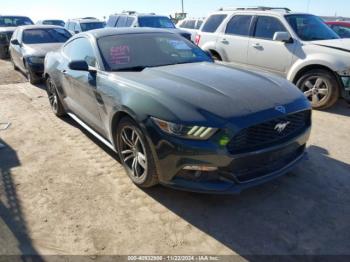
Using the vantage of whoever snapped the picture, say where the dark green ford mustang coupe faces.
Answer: facing the viewer and to the right of the viewer

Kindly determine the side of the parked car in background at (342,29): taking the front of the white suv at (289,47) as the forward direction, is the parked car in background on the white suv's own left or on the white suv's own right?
on the white suv's own left

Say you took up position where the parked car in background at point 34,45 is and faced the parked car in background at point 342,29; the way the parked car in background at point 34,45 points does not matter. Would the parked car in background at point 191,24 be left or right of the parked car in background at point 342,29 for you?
left

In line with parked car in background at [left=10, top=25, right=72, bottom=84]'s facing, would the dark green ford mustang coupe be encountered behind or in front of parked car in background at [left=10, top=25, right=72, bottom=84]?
in front

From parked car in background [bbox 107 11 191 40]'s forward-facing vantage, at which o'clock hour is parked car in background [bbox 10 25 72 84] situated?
parked car in background [bbox 10 25 72 84] is roughly at 3 o'clock from parked car in background [bbox 107 11 191 40].

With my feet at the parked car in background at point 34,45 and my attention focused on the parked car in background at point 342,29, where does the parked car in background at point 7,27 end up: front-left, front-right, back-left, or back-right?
back-left

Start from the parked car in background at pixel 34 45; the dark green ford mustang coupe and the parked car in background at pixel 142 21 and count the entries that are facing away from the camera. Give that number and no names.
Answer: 0

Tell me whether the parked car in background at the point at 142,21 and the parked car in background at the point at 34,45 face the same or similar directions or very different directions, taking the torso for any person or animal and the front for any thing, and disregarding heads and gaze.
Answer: same or similar directions

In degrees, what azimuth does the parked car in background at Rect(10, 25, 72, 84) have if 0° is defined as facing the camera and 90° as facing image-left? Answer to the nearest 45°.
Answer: approximately 315°

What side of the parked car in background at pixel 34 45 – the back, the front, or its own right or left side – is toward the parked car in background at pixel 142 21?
left

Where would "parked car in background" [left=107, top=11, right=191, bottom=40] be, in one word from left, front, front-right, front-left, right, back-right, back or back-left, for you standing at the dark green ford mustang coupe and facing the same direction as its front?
back-left

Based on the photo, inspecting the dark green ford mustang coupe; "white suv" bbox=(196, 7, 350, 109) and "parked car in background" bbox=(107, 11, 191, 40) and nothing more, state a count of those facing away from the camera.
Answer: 0

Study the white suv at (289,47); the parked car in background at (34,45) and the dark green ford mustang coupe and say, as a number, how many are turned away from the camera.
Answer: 0
